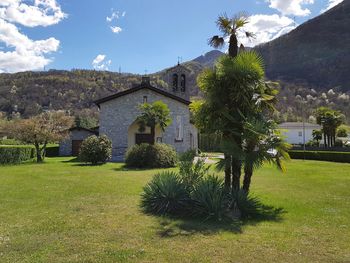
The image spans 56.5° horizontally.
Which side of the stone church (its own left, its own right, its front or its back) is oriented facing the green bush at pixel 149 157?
front

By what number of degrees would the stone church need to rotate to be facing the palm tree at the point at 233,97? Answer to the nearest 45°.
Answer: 0° — it already faces it

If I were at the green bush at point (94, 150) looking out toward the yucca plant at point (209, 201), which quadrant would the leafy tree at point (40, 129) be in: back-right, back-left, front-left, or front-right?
back-right

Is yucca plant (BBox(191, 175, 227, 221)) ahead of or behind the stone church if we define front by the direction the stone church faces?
ahead

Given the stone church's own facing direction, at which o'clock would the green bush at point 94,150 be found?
The green bush is roughly at 1 o'clock from the stone church.

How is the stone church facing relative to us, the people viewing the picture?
facing the viewer

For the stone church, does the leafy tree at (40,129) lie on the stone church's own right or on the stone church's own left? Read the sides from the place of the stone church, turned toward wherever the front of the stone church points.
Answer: on the stone church's own right

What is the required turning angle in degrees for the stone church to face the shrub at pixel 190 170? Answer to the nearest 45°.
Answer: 0° — it already faces it

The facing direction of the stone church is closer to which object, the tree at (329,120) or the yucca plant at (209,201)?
the yucca plant

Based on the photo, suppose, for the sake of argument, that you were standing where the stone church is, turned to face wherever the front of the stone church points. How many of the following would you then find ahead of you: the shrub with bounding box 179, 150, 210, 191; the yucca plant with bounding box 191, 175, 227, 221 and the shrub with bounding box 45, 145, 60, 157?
2

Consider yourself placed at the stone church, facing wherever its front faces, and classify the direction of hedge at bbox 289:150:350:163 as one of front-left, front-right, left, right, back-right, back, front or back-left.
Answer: left

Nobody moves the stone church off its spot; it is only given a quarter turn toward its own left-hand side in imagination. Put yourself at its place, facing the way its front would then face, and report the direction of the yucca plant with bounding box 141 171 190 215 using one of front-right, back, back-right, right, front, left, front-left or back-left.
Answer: right

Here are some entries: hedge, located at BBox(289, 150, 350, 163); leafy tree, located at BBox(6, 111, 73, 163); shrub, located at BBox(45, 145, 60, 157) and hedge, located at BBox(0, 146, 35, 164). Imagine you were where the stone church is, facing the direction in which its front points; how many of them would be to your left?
1

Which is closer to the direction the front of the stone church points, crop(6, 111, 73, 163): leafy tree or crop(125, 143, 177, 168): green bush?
the green bush
